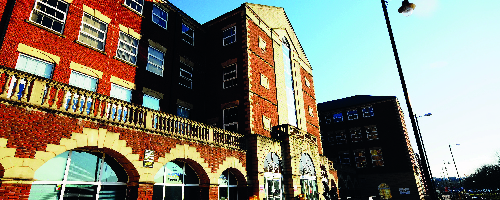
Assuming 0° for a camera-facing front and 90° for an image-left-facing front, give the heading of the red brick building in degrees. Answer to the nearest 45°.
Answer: approximately 315°

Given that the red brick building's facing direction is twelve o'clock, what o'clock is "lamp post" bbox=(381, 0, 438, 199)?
The lamp post is roughly at 12 o'clock from the red brick building.

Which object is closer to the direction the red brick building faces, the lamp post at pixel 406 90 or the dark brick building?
the lamp post

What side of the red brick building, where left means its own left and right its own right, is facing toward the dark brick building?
left
